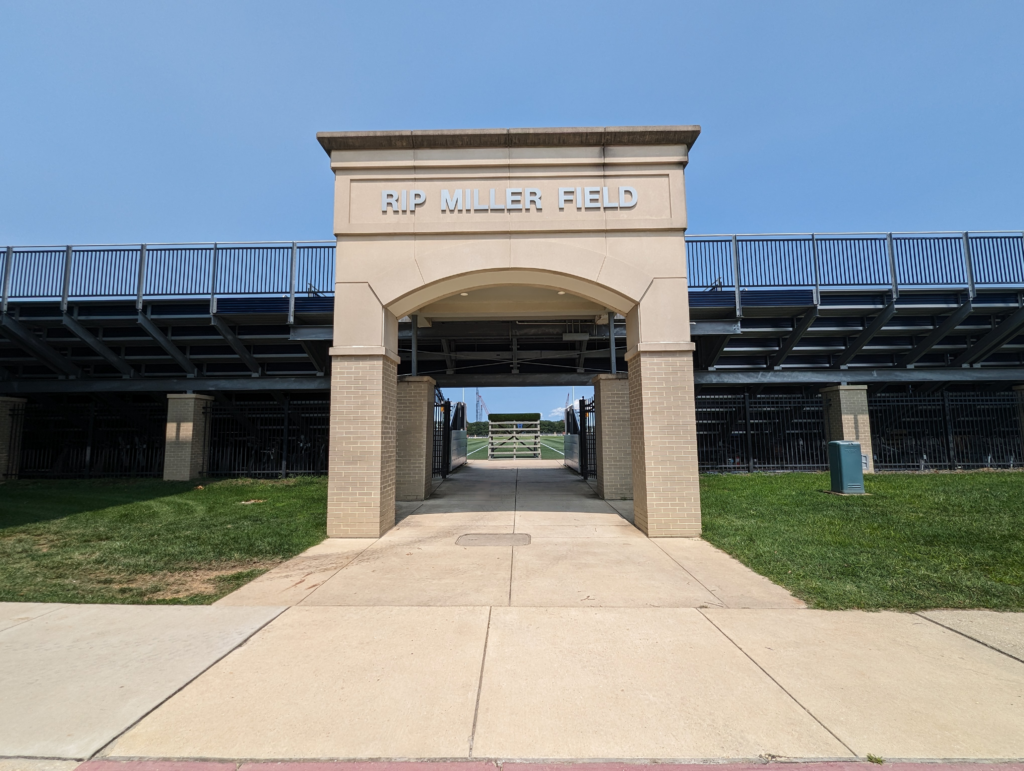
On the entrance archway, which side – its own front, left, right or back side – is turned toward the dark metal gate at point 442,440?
back

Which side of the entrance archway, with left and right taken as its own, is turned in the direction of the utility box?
left

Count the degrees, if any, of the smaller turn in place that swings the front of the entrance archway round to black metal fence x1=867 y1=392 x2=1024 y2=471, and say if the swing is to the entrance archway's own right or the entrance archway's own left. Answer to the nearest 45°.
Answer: approximately 135° to the entrance archway's own left

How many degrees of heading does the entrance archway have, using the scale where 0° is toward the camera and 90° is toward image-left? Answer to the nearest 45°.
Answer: approximately 0°

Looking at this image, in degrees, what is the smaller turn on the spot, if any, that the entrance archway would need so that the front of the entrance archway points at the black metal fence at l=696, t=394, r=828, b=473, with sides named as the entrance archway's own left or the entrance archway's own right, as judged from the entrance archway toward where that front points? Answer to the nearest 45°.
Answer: approximately 135° to the entrance archway's own left

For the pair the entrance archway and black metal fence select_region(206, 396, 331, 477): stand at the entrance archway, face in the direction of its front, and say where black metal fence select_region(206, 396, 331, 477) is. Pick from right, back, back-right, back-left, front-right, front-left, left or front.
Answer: back-right

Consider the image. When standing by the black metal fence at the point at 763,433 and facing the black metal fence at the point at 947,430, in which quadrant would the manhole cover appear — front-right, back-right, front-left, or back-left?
back-right

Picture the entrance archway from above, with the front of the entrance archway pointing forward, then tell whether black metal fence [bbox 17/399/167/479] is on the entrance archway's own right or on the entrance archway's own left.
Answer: on the entrance archway's own right
